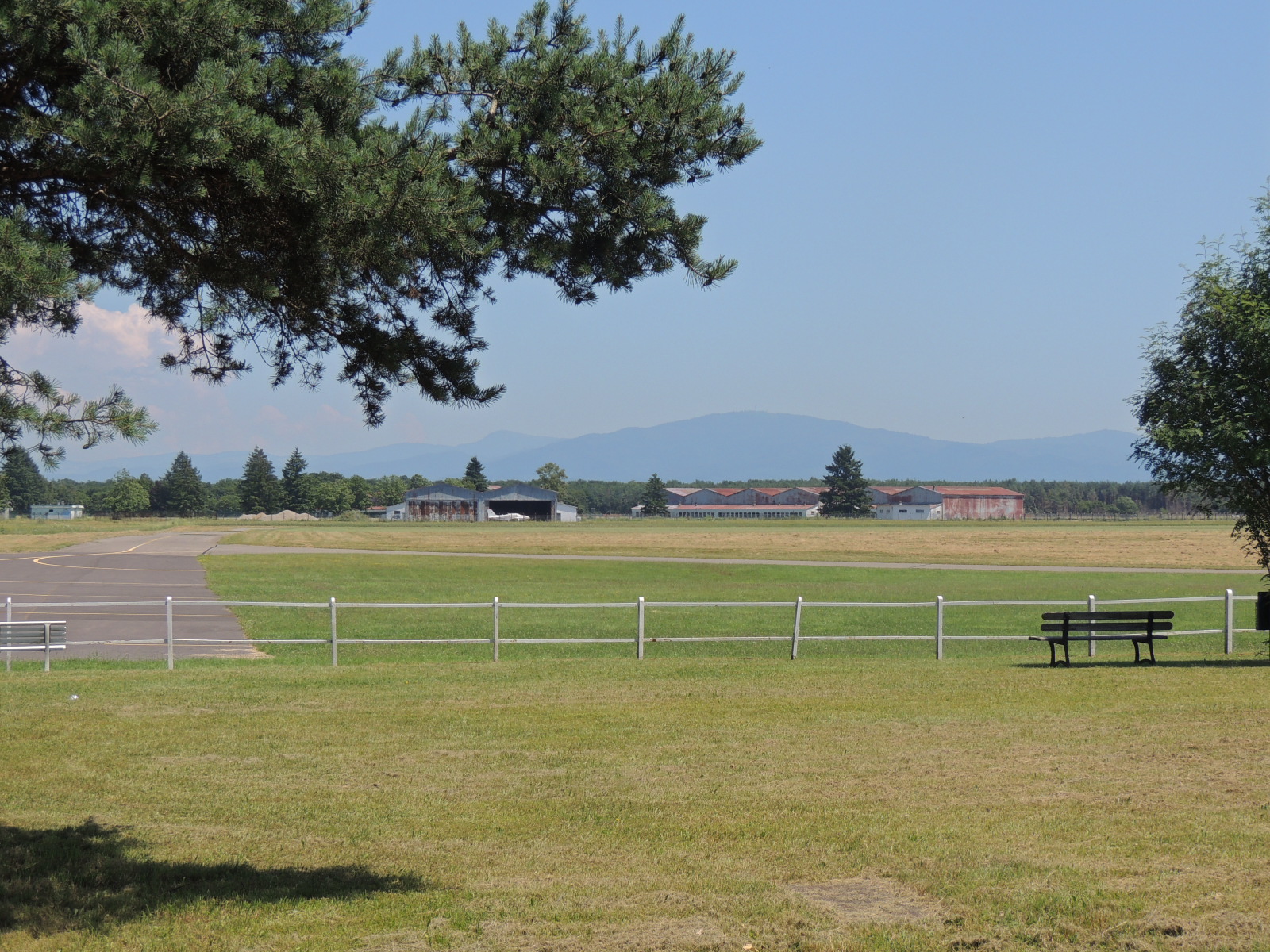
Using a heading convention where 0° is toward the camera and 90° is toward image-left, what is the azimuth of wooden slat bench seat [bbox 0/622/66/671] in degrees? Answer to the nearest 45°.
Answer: approximately 180°

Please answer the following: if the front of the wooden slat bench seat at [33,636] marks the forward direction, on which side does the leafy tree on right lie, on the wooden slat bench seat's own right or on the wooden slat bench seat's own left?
on the wooden slat bench seat's own right

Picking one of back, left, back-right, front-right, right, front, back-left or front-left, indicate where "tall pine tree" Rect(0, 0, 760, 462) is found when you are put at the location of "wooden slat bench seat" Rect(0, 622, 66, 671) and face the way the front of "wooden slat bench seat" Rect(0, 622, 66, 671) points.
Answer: back
